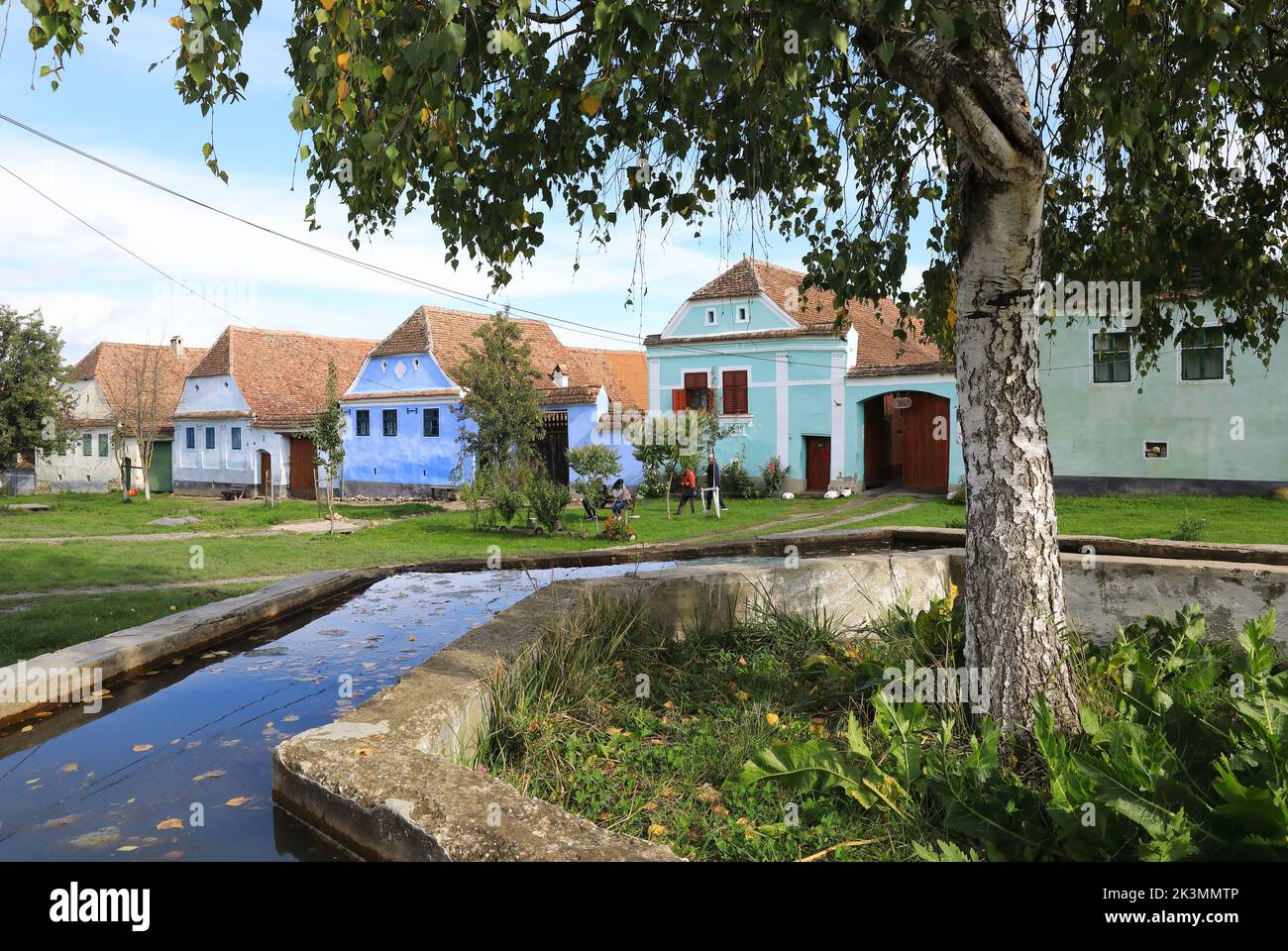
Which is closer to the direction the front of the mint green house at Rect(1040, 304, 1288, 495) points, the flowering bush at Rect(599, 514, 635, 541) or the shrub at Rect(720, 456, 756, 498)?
the flowering bush

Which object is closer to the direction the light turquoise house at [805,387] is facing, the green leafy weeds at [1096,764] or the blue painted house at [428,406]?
the green leafy weeds

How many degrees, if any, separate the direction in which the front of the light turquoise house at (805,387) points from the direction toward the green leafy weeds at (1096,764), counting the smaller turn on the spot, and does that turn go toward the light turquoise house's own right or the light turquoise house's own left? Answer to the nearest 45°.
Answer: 0° — it already faces it

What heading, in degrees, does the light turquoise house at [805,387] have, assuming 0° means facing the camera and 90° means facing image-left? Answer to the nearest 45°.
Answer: approximately 0°

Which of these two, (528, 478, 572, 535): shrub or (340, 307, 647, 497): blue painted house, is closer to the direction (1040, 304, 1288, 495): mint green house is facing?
the shrub

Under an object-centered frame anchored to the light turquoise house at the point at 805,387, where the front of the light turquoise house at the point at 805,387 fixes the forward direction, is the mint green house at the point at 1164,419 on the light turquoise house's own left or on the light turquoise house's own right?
on the light turquoise house's own left

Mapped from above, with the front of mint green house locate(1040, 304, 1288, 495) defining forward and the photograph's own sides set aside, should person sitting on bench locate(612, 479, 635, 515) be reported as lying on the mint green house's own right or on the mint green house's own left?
on the mint green house's own right

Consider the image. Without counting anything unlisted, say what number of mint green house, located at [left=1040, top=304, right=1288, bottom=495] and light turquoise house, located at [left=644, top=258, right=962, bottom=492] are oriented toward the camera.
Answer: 2

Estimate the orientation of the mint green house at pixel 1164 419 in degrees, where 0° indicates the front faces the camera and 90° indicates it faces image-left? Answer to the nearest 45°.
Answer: approximately 0°
